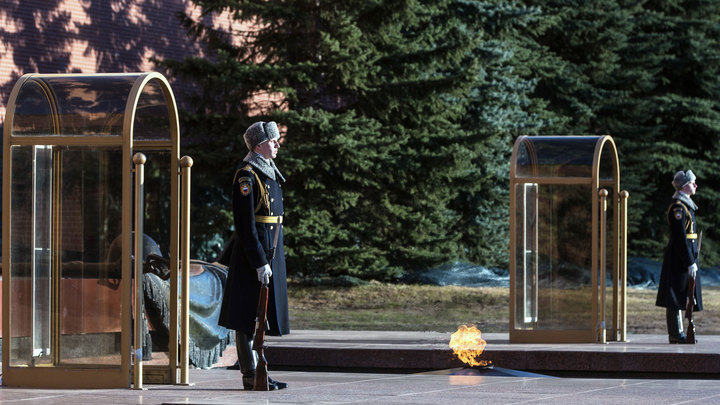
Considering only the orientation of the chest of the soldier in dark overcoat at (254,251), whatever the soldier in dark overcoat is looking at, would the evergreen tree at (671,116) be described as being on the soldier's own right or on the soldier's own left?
on the soldier's own left

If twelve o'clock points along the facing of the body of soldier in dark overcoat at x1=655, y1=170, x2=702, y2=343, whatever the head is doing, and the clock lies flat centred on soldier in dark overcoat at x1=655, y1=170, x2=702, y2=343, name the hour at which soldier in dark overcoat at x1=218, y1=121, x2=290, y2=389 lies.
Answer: soldier in dark overcoat at x1=218, y1=121, x2=290, y2=389 is roughly at 4 o'clock from soldier in dark overcoat at x1=655, y1=170, x2=702, y2=343.

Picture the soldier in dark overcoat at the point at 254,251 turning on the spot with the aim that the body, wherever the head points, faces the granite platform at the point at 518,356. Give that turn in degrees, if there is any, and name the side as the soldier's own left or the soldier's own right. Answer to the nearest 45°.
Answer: approximately 45° to the soldier's own left

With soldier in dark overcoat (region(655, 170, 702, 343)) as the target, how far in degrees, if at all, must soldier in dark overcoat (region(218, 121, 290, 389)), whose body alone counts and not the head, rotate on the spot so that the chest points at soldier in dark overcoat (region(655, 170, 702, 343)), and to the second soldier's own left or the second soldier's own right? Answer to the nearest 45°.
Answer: approximately 45° to the second soldier's own left
